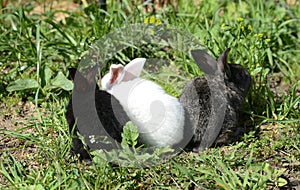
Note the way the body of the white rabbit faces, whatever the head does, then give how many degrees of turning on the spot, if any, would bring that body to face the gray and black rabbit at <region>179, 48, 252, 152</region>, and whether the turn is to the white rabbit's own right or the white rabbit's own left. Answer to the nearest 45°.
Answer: approximately 90° to the white rabbit's own right

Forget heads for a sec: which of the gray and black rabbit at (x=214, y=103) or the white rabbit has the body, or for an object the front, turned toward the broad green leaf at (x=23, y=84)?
the white rabbit

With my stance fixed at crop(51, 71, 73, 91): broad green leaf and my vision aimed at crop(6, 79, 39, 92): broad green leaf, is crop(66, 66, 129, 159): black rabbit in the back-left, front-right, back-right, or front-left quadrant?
back-left

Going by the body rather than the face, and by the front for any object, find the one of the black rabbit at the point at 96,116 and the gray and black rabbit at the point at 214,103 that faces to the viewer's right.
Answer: the gray and black rabbit at the point at 214,103

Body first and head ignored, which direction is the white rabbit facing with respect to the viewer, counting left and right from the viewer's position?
facing away from the viewer and to the left of the viewer

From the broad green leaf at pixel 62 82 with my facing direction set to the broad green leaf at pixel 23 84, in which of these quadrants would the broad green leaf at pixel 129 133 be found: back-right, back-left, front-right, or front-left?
back-left

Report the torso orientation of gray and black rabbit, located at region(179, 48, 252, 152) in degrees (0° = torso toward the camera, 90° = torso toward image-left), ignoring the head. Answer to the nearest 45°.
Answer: approximately 270°
